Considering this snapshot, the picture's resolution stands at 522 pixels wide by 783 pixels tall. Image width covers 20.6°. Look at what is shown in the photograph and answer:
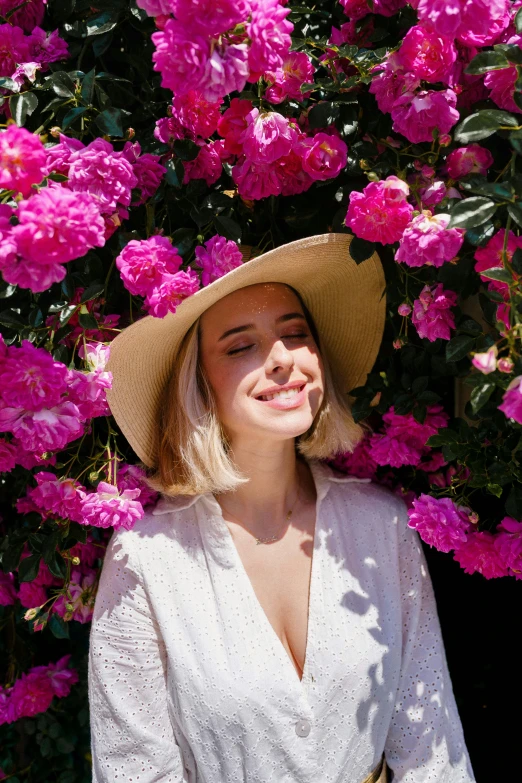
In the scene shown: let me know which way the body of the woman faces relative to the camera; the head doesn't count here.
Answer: toward the camera

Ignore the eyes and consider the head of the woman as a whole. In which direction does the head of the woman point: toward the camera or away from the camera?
toward the camera
